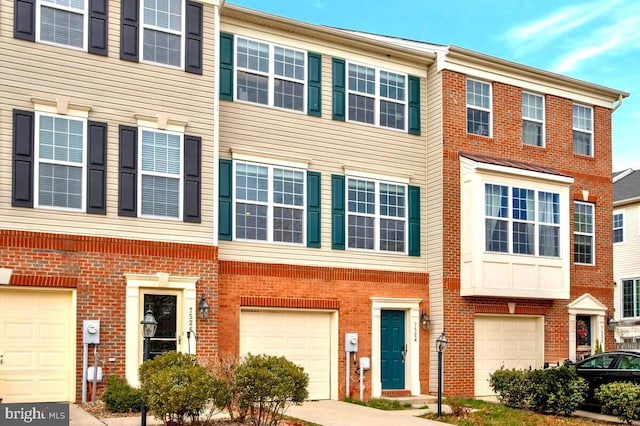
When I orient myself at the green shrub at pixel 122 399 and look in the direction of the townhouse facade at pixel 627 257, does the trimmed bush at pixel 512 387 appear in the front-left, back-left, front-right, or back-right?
front-right

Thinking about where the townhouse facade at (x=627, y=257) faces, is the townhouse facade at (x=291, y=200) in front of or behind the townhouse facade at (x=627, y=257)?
in front

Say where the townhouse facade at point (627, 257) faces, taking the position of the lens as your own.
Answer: facing the viewer and to the left of the viewer

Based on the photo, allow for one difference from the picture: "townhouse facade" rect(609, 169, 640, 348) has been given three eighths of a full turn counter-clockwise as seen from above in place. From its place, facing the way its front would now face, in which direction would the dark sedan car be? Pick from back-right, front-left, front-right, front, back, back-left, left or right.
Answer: right

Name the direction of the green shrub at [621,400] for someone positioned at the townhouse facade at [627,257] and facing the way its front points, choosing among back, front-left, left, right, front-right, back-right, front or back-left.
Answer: front-left

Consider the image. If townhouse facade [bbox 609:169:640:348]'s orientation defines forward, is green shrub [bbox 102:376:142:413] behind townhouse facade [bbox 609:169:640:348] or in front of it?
in front
